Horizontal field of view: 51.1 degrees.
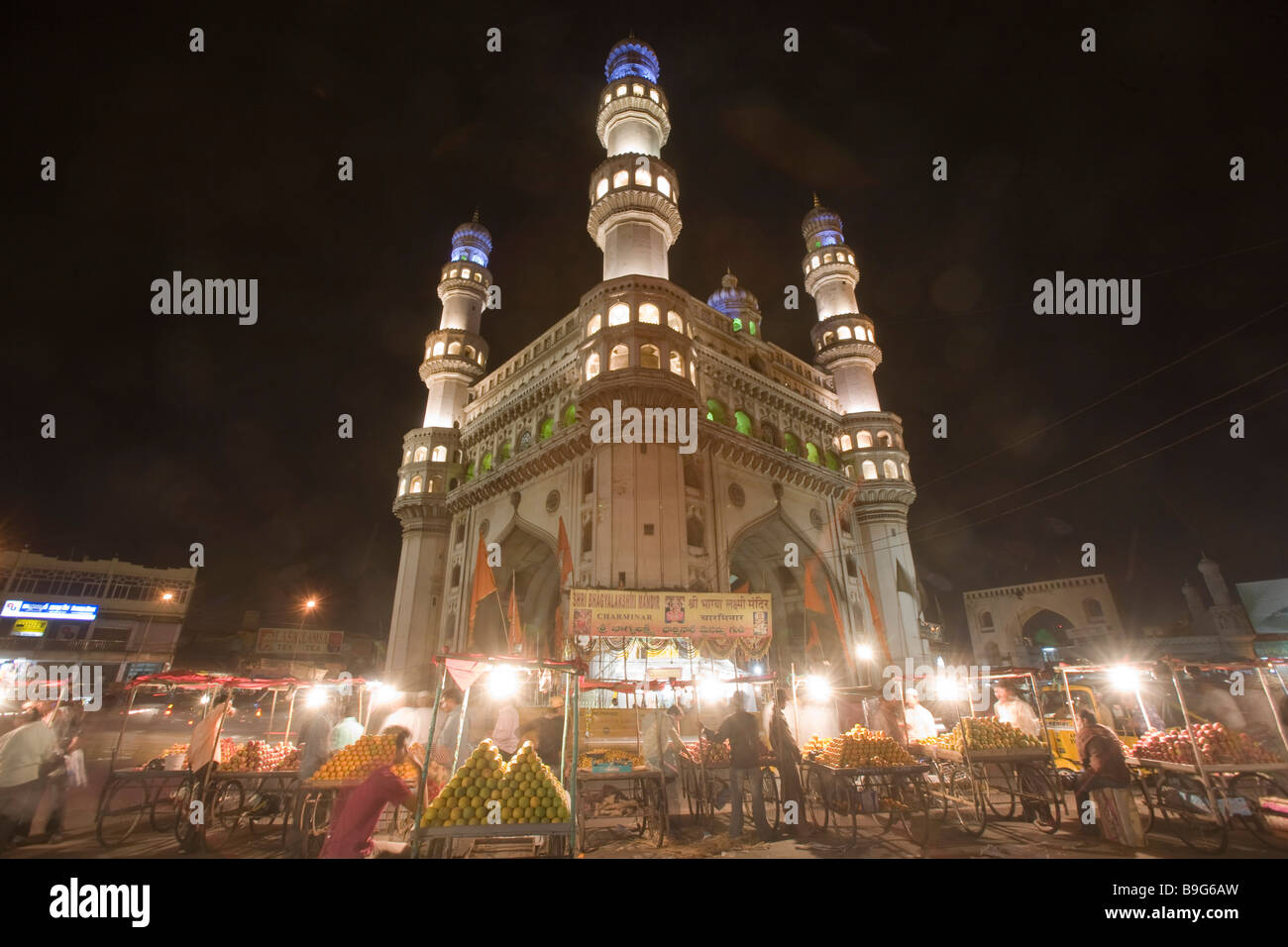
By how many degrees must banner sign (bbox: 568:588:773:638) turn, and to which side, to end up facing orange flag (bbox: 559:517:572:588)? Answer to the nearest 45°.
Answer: approximately 135° to its right

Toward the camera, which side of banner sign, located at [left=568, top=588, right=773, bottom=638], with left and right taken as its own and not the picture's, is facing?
front

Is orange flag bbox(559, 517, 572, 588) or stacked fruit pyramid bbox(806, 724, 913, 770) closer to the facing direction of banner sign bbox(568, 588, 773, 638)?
the stacked fruit pyramid

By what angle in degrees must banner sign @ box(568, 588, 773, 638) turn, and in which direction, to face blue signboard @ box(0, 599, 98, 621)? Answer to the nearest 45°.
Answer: approximately 135° to its right

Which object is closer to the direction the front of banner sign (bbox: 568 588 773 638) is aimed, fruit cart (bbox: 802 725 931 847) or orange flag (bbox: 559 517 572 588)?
the fruit cart

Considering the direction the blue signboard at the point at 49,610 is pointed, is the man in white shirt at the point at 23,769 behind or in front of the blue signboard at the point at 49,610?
in front

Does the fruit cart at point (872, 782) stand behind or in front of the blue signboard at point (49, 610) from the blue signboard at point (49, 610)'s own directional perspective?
in front

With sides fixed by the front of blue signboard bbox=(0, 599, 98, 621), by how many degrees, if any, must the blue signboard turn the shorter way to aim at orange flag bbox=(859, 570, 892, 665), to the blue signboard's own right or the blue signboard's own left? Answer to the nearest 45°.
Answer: approximately 45° to the blue signboard's own left

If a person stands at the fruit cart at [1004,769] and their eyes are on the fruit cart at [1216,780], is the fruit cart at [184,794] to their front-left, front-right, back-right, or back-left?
back-right

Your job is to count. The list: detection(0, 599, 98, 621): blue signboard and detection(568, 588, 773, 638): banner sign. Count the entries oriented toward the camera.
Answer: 2

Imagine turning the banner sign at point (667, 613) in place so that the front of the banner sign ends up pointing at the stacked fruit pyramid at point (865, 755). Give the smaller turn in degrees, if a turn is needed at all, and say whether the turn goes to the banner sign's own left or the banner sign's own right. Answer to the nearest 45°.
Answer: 0° — it already faces it
